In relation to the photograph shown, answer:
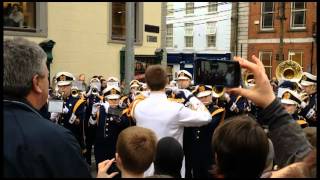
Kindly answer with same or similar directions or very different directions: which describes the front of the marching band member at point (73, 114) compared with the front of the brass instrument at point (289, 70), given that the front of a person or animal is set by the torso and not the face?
same or similar directions

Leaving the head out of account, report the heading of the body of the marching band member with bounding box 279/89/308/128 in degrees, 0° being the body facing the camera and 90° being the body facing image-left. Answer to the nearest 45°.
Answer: approximately 45°

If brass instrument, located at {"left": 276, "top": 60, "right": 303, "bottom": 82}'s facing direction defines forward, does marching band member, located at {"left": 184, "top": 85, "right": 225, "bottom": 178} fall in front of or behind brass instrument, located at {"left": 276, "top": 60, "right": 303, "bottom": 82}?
in front

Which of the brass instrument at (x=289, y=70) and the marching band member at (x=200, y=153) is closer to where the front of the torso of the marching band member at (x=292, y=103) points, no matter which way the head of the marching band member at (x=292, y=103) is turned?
the marching band member

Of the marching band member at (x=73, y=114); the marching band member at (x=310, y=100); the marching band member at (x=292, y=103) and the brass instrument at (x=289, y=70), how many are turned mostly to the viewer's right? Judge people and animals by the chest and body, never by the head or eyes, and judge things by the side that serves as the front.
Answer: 0

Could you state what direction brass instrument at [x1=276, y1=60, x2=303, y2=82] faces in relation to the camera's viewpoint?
facing the viewer

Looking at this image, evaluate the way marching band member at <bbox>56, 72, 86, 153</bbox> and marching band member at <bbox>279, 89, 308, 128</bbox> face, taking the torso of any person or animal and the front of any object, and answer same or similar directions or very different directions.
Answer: same or similar directions

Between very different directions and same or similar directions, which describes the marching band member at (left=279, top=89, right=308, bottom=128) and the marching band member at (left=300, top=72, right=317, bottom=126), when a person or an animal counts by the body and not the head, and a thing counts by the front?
same or similar directions

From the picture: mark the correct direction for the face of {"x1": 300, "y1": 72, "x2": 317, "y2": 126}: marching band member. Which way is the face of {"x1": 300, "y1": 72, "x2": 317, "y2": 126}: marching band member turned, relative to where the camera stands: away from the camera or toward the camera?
toward the camera

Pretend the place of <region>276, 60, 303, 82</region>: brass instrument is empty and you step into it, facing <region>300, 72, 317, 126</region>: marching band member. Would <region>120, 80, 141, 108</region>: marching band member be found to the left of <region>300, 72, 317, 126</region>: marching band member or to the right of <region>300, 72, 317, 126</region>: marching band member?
right

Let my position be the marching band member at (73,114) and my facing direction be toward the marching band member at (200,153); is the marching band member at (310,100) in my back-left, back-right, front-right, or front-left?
front-left

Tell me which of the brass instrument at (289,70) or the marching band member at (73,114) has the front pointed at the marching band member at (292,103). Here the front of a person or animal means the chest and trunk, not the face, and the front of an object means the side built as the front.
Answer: the brass instrument

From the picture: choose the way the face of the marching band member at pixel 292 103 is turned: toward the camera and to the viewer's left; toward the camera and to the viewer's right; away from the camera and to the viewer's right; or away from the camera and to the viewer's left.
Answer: toward the camera and to the viewer's left

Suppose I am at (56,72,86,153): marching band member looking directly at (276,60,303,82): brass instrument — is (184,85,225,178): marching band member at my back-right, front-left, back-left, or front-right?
front-right
